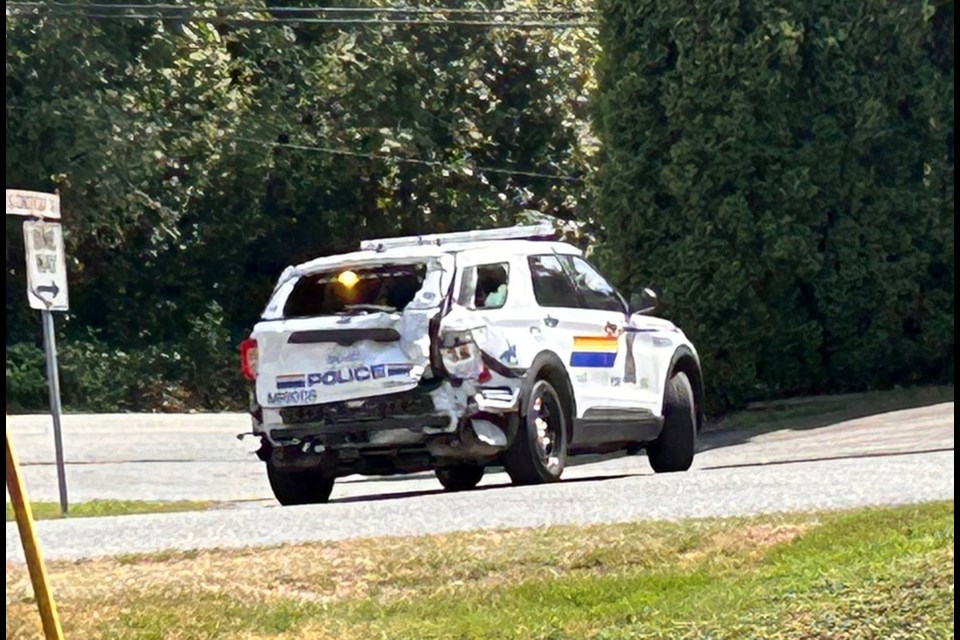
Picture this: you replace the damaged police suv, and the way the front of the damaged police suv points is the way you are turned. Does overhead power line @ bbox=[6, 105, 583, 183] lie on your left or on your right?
on your left

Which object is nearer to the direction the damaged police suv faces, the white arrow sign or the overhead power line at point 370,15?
the overhead power line

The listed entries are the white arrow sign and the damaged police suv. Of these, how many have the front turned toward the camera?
1

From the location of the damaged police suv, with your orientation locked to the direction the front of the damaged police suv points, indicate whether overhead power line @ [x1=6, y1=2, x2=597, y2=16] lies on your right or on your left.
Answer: on your left

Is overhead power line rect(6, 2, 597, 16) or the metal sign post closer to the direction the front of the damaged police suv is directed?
the overhead power line

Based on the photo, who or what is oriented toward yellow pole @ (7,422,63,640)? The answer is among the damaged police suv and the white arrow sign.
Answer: the white arrow sign

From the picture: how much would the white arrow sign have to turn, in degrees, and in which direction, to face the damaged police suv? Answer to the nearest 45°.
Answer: approximately 45° to its left

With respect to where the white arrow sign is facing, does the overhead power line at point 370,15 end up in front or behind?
behind

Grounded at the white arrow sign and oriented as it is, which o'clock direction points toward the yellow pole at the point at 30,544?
The yellow pole is roughly at 12 o'clock from the white arrow sign.

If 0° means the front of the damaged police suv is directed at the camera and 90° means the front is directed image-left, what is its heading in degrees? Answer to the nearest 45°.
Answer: approximately 225°

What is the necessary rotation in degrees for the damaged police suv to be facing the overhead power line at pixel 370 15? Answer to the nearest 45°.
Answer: approximately 45° to its left
